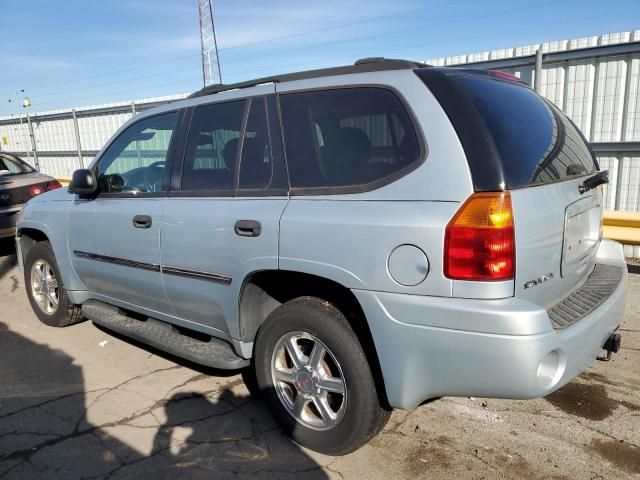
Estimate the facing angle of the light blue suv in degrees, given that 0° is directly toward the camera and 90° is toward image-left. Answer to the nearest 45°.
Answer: approximately 135°

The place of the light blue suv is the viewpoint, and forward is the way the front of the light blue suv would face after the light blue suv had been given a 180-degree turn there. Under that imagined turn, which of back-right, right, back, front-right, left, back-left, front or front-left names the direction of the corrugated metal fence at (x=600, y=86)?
left

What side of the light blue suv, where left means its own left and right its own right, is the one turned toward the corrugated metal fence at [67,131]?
front
